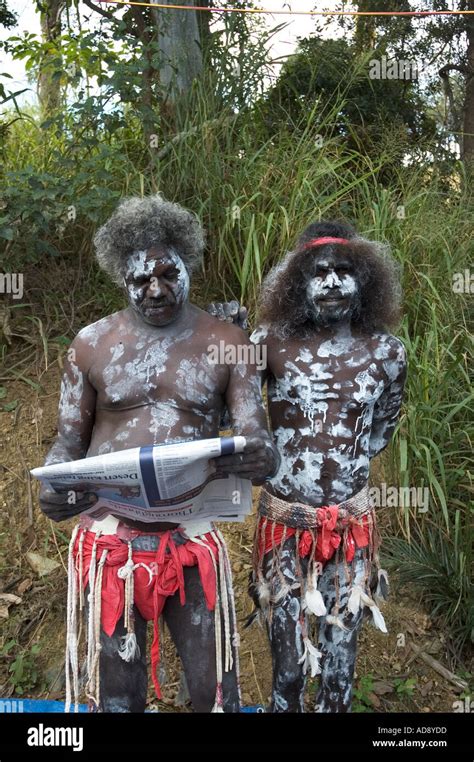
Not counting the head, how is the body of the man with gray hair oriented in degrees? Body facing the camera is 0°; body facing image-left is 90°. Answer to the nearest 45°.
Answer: approximately 0°

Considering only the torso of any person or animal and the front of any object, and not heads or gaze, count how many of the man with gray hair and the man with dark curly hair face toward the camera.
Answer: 2

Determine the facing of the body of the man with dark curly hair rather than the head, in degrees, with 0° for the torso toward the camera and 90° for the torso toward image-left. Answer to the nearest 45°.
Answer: approximately 0°
